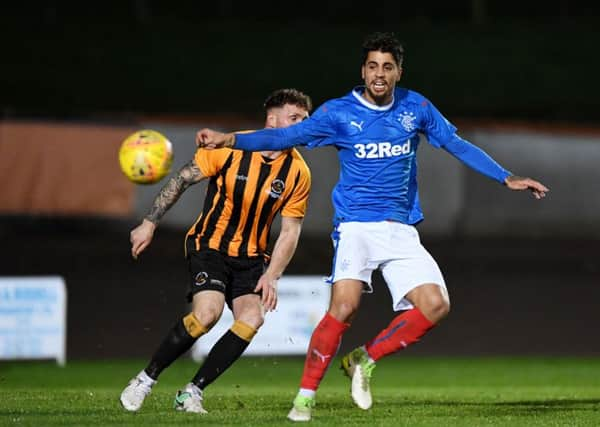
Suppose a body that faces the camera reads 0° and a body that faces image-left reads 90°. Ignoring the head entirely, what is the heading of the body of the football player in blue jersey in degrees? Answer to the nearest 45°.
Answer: approximately 0°

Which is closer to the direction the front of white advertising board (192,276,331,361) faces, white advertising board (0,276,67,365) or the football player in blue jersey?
the football player in blue jersey

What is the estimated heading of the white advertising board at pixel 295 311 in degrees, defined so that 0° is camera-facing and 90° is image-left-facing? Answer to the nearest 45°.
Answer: approximately 0°

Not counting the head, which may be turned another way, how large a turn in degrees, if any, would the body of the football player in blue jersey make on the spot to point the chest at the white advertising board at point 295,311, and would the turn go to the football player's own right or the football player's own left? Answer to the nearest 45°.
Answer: approximately 180°

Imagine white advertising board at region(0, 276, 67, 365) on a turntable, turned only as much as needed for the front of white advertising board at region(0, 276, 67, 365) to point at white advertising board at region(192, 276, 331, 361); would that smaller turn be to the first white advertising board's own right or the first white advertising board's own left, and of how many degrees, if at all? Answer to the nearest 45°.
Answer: approximately 90° to the first white advertising board's own left

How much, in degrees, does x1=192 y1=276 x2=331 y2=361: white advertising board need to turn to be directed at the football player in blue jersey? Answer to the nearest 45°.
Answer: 0° — it already faces them
